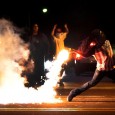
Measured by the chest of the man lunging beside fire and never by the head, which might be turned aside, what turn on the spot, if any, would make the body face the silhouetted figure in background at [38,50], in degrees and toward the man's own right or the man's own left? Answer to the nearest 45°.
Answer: approximately 45° to the man's own right

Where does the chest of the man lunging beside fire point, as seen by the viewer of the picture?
to the viewer's left
